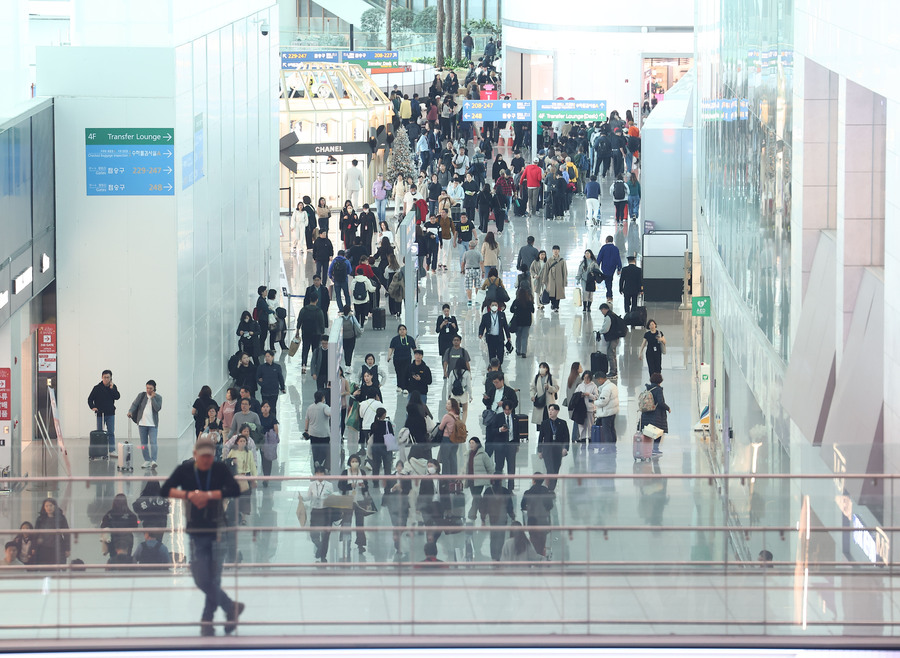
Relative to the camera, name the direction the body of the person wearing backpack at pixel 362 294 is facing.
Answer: away from the camera

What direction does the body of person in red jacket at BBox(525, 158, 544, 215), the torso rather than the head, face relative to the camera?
away from the camera

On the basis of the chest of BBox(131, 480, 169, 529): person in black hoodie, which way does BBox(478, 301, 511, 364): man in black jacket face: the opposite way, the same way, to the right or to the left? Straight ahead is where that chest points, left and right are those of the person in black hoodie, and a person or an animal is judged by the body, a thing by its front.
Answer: the opposite way

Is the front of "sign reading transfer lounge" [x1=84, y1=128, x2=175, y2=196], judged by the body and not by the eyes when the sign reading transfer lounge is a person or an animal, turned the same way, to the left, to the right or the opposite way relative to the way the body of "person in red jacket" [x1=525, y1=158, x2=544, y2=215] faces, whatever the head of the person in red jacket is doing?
the opposite way

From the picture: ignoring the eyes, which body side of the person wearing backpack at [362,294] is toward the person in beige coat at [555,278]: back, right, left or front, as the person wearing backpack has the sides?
right

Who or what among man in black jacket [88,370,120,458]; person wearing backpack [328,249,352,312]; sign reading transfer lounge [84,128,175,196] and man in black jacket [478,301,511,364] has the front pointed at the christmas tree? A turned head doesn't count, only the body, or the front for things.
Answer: the person wearing backpack
